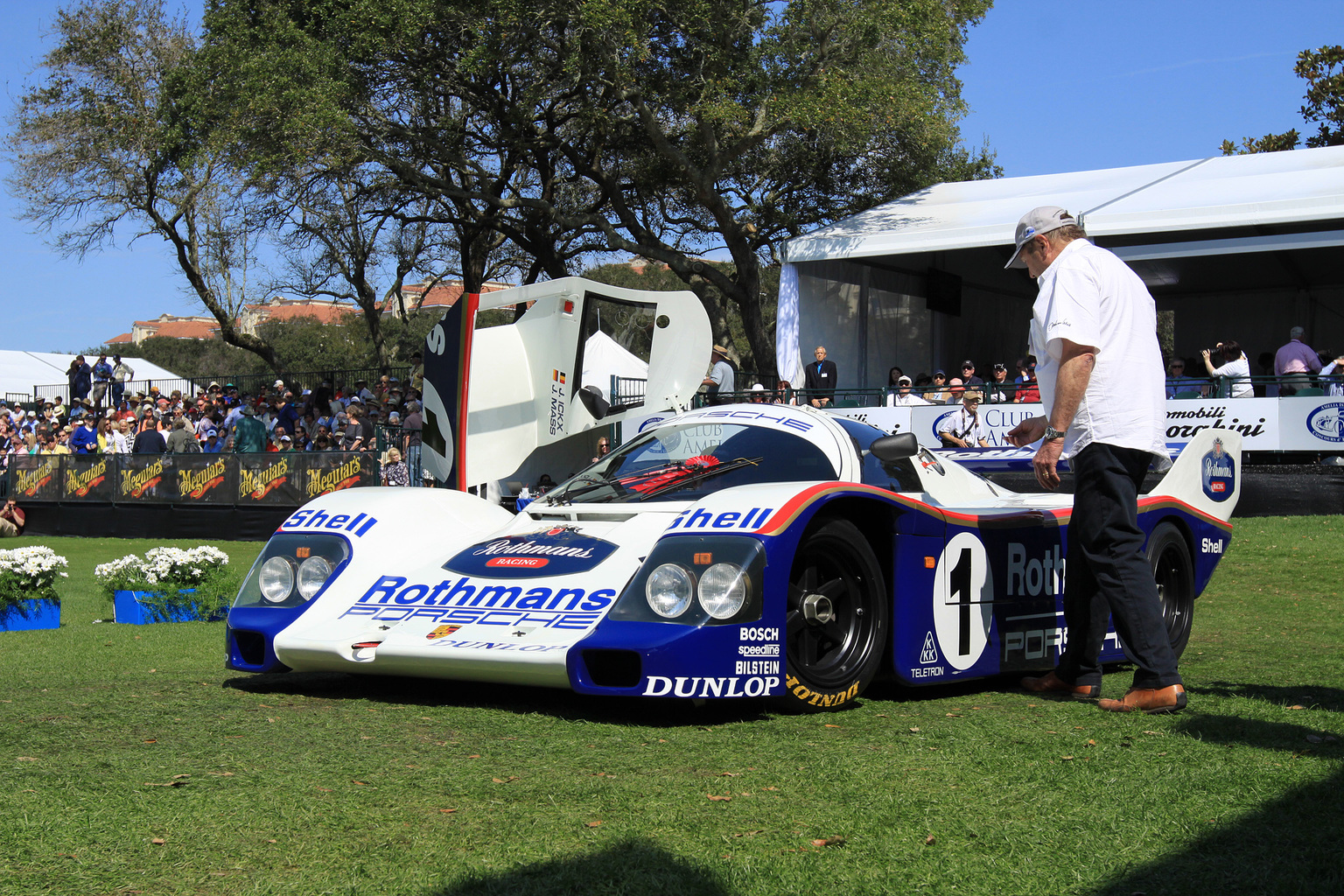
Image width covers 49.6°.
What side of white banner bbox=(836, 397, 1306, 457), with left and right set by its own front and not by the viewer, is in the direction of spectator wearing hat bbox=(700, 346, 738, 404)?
right

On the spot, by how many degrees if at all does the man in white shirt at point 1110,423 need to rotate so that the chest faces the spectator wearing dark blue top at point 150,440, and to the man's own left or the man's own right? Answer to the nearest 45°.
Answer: approximately 45° to the man's own right

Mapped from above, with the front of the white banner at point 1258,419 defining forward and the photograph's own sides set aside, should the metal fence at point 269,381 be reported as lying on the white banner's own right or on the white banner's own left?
on the white banner's own right

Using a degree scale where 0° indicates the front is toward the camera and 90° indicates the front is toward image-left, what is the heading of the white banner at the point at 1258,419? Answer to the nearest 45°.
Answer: approximately 0°

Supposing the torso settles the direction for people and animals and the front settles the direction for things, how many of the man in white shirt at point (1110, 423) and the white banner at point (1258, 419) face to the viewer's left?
1

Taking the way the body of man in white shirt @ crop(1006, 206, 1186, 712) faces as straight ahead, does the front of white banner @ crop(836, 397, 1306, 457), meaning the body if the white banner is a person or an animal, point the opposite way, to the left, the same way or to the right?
to the left

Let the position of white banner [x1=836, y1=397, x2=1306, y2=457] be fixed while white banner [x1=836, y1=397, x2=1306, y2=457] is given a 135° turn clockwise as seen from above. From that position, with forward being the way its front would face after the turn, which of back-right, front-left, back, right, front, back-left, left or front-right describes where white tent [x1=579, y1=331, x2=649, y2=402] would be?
front-left

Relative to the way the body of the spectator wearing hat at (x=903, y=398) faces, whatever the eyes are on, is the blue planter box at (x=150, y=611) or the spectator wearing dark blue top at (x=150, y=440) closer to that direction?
the blue planter box

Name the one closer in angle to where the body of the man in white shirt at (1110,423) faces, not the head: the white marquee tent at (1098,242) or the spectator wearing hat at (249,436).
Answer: the spectator wearing hat

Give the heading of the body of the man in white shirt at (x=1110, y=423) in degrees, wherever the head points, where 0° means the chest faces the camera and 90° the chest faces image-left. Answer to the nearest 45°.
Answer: approximately 90°

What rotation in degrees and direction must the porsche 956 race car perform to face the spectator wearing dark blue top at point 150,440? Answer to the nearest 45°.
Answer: approximately 90° to its right

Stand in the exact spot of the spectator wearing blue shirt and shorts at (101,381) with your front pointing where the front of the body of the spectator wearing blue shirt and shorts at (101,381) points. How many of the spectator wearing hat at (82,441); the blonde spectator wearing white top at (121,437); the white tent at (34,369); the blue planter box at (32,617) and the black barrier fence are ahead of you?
4

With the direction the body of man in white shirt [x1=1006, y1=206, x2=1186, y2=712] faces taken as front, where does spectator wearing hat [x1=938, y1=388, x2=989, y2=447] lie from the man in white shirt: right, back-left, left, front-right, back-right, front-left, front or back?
right
